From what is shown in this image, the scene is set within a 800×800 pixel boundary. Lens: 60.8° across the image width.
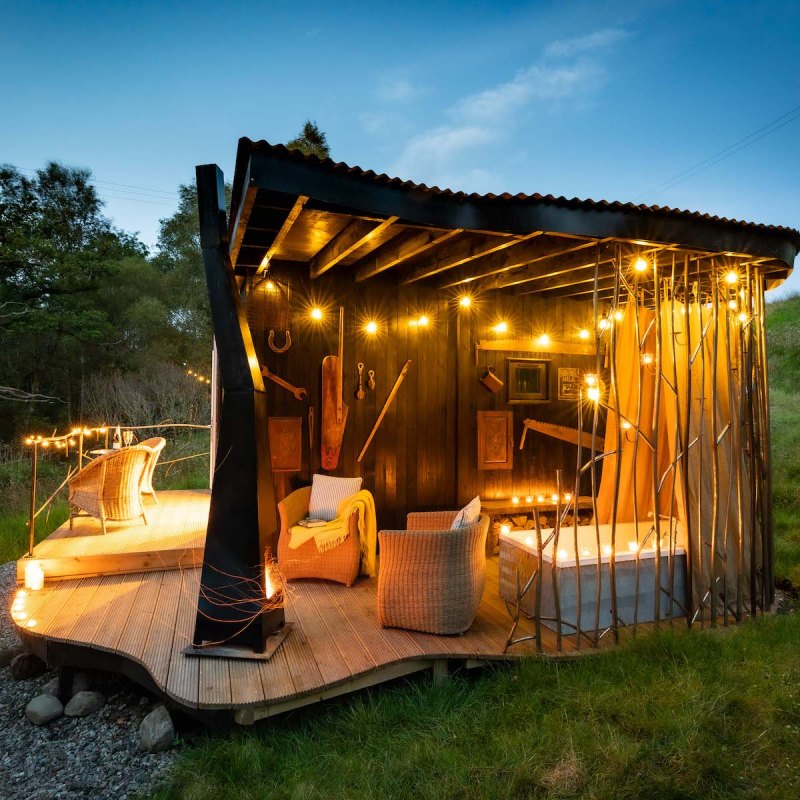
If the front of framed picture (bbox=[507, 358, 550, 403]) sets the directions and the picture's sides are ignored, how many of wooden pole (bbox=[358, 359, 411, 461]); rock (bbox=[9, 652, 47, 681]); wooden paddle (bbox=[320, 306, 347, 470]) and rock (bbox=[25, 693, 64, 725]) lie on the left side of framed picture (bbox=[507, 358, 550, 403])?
0

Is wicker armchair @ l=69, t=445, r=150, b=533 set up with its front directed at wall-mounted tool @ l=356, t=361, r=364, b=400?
no

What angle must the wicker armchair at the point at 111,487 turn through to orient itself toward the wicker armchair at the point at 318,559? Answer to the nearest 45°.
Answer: approximately 180°

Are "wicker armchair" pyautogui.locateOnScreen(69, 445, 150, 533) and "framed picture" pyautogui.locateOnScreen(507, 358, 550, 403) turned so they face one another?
no

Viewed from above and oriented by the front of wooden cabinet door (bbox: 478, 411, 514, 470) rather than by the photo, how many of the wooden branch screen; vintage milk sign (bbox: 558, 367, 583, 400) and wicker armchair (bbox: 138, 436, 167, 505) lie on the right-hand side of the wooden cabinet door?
1

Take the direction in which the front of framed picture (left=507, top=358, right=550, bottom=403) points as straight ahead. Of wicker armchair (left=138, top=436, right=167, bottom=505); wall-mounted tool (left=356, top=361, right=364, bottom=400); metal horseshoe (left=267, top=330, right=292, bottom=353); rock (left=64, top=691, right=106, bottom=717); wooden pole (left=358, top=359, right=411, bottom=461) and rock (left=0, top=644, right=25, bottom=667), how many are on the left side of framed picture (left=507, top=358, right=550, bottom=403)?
0

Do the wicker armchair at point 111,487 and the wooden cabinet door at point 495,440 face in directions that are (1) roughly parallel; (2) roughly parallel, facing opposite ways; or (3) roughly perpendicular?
roughly perpendicular

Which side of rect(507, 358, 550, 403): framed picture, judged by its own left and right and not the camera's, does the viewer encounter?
front

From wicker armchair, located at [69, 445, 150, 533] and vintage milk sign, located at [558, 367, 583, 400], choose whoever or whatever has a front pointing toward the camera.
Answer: the vintage milk sign

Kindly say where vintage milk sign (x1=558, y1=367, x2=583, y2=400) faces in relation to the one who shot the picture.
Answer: facing the viewer

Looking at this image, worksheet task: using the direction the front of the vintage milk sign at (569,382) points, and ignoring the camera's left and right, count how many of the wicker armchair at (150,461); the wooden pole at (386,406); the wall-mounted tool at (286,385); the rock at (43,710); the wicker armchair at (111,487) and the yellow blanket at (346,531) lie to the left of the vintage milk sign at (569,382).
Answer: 0

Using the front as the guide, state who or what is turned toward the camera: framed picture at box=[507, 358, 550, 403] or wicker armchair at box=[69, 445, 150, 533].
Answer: the framed picture

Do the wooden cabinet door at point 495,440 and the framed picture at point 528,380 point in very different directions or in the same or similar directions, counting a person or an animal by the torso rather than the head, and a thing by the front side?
same or similar directions

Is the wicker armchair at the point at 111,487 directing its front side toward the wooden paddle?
no

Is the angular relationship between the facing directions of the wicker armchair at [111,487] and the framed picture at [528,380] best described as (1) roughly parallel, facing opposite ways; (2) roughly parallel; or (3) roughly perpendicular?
roughly perpendicular

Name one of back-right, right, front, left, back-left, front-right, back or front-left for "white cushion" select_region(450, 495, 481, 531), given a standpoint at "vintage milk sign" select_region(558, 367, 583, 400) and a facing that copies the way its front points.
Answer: front

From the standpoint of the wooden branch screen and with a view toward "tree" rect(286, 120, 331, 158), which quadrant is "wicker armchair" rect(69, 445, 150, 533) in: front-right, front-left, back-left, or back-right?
front-left

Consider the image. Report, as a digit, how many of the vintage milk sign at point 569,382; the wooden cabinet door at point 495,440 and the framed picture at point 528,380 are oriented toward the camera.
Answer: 3
